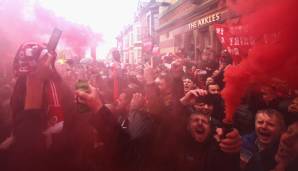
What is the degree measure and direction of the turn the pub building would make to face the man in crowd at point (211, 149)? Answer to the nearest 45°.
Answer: approximately 45° to its left

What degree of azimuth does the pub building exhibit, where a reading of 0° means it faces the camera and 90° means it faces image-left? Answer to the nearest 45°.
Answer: approximately 45°

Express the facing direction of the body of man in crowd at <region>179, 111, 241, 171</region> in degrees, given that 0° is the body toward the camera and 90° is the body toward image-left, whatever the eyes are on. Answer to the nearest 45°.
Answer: approximately 0°

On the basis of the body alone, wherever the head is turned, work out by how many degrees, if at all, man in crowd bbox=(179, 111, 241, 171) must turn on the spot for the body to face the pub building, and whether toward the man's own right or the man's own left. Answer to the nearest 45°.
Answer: approximately 180°
